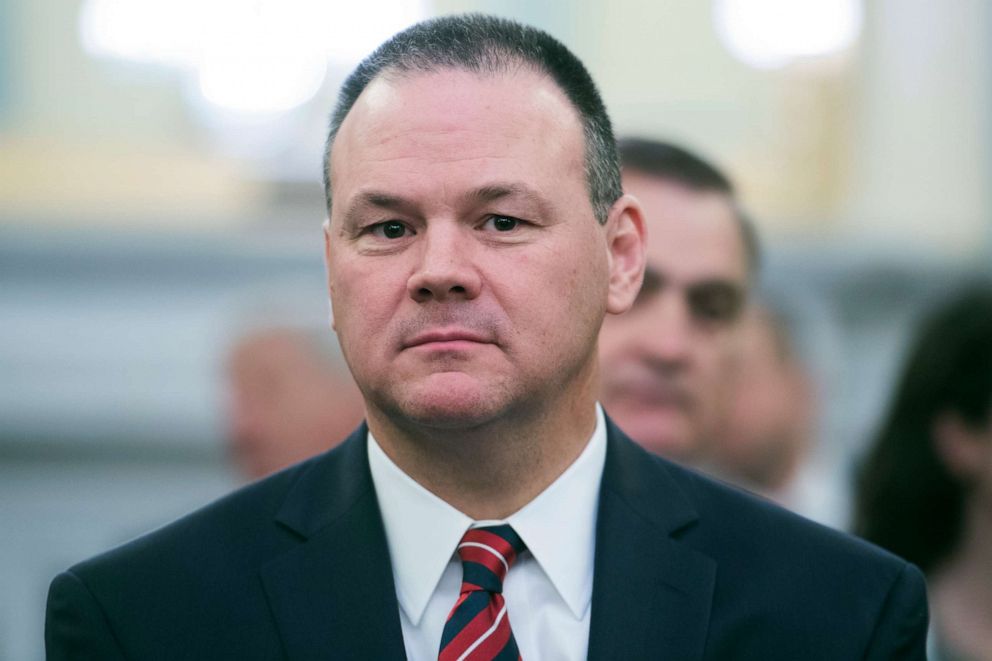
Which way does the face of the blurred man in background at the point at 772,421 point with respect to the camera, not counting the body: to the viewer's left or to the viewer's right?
to the viewer's left

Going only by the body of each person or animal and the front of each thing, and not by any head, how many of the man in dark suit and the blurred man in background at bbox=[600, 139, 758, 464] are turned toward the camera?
2

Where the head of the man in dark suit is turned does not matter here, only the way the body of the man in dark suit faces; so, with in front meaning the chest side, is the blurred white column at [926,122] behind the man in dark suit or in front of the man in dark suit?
behind

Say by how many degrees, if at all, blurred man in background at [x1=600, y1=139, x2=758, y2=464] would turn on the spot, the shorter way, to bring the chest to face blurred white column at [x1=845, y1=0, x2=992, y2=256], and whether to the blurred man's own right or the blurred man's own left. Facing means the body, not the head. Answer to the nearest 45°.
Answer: approximately 180°

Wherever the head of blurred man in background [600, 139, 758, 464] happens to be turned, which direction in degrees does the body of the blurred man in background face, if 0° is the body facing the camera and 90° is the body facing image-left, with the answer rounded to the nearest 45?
approximately 0°

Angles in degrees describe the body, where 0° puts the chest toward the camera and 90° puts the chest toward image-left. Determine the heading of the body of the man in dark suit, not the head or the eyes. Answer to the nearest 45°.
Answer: approximately 0°

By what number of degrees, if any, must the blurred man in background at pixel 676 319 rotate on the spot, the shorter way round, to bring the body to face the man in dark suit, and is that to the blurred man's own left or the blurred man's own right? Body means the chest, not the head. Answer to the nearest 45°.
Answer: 0° — they already face them
